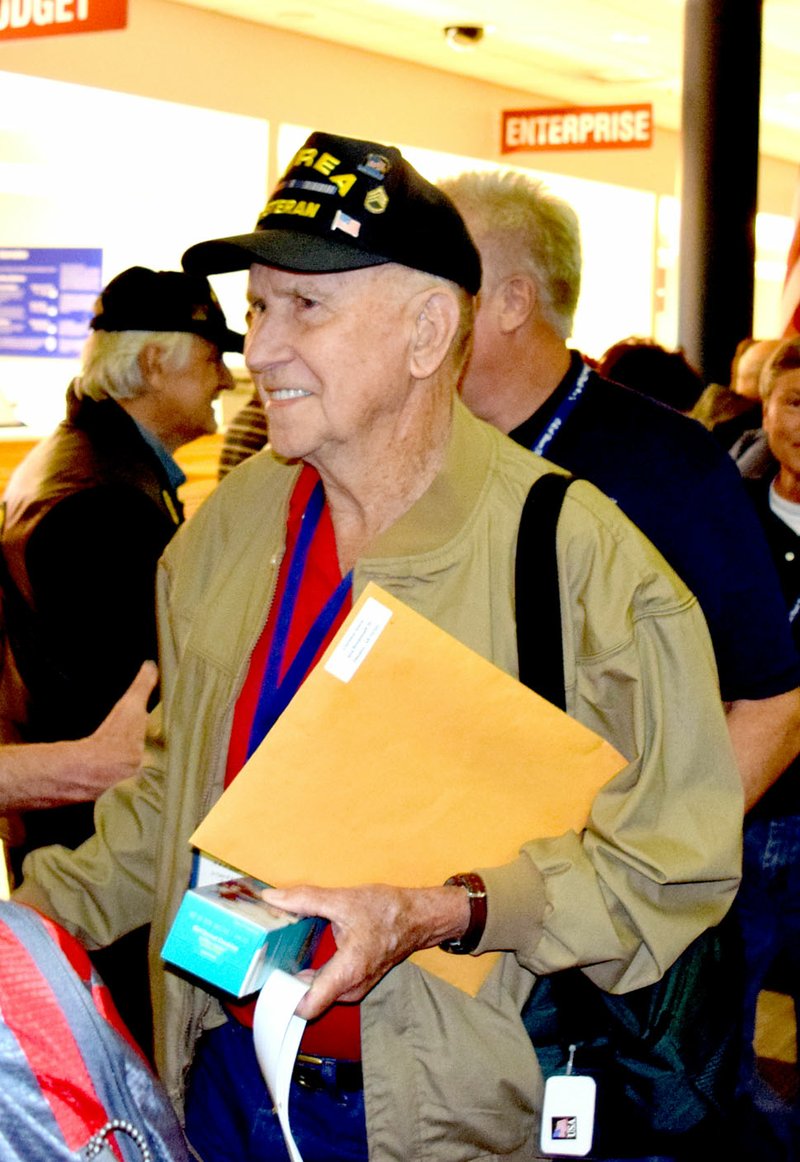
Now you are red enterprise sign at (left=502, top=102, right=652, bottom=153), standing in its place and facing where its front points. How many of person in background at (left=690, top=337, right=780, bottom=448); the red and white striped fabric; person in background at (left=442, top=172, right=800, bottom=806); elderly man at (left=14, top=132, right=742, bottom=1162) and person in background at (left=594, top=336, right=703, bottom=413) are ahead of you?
5

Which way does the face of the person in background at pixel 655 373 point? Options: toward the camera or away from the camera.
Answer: away from the camera

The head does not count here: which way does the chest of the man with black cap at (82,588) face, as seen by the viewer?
to the viewer's right

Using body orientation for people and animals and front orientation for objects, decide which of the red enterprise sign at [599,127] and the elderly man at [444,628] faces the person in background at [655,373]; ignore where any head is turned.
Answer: the red enterprise sign

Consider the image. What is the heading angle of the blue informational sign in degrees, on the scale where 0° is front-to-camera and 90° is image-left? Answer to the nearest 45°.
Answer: approximately 0°

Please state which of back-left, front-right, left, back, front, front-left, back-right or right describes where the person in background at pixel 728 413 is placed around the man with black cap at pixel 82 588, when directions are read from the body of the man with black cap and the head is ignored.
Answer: front-left

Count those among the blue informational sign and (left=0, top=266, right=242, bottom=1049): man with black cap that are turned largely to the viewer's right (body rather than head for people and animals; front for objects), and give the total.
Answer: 1

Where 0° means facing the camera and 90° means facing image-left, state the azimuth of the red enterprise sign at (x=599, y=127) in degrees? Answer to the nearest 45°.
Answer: approximately 0°

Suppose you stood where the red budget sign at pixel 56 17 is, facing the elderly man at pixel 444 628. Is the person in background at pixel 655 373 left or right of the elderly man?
left

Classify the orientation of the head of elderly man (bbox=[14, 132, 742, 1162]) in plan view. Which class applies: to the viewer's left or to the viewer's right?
to the viewer's left
